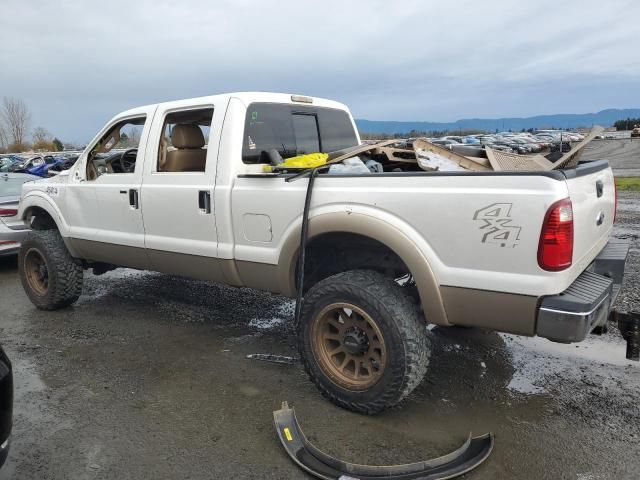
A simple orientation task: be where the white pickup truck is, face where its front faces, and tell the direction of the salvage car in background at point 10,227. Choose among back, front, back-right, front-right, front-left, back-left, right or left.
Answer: front

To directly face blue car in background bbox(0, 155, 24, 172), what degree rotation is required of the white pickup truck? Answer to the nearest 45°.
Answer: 0° — it already faces it

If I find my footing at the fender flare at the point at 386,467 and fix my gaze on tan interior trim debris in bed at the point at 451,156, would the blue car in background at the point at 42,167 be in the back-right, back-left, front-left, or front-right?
front-left

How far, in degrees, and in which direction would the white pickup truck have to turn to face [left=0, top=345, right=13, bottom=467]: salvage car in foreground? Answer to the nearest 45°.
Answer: approximately 90° to its left

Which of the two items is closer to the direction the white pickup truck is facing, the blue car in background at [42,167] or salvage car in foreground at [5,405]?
the blue car in background

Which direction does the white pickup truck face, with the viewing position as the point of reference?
facing away from the viewer and to the left of the viewer
